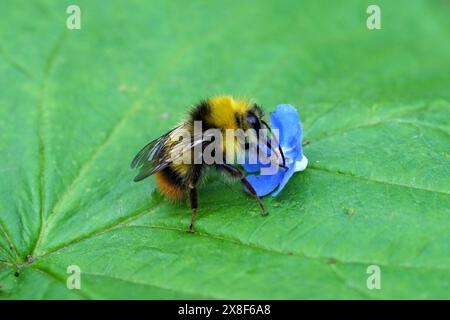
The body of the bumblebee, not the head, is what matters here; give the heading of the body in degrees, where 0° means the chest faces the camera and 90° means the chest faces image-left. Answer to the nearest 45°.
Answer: approximately 270°

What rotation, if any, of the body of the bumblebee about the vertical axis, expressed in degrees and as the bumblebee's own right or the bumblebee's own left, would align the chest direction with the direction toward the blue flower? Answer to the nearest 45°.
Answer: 0° — it already faces it
